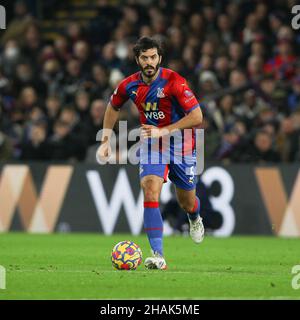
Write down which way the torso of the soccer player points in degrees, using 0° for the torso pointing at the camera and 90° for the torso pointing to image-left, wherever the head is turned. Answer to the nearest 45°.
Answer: approximately 0°
